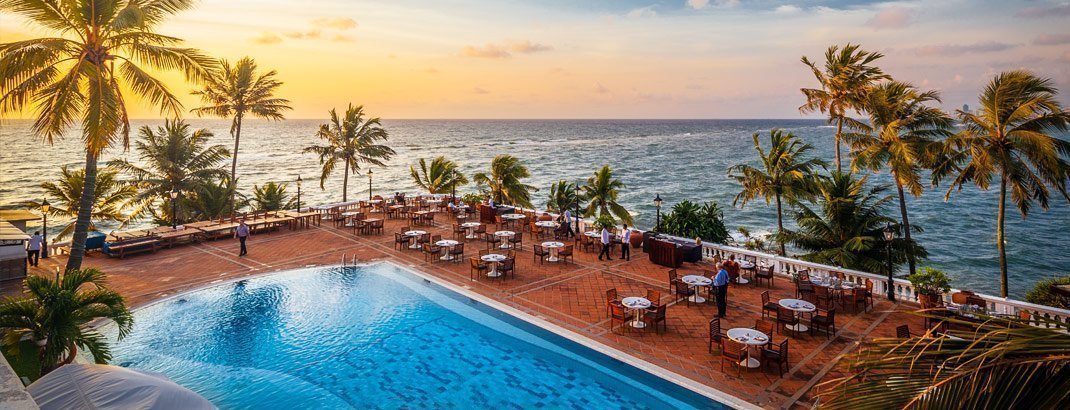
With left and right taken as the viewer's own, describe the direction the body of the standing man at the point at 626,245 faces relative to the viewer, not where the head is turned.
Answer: facing to the left of the viewer

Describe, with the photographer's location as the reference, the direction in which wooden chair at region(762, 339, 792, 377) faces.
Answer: facing away from the viewer and to the left of the viewer

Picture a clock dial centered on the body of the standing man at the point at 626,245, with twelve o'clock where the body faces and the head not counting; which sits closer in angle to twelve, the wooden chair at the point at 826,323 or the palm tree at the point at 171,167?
the palm tree

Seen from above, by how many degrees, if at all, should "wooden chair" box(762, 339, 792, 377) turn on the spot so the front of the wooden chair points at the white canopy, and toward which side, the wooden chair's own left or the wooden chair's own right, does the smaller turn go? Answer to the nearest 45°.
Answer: approximately 90° to the wooden chair's own left

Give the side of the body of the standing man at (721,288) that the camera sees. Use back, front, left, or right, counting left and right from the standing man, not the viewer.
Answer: left
